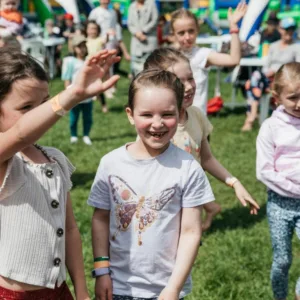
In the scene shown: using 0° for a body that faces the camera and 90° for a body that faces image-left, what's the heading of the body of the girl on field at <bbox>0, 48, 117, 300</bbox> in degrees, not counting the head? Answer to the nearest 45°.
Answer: approximately 315°

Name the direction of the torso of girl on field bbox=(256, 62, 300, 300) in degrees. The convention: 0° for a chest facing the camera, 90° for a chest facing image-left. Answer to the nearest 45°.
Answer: approximately 0°

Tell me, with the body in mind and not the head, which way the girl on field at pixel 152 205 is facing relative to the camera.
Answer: toward the camera

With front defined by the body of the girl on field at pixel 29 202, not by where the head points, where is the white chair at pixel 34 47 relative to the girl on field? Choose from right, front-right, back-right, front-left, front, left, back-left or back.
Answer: back-left

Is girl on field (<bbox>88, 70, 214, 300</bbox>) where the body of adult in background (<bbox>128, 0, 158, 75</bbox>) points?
yes

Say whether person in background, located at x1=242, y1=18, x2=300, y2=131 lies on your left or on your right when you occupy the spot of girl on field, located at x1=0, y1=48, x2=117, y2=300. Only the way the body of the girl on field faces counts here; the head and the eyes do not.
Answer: on your left

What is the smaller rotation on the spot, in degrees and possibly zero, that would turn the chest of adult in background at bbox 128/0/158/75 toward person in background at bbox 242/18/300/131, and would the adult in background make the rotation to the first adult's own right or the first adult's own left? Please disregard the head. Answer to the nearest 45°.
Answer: approximately 45° to the first adult's own left

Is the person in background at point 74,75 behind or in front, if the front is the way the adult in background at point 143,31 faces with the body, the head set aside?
in front

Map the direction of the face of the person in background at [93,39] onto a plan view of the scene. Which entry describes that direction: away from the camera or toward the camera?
toward the camera

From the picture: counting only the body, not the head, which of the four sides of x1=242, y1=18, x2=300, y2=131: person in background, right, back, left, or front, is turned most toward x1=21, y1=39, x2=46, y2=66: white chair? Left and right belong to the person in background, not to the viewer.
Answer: right

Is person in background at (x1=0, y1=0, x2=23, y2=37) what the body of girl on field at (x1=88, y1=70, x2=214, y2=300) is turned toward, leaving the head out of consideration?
no

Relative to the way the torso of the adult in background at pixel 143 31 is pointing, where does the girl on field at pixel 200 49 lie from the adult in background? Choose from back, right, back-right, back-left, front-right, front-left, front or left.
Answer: front

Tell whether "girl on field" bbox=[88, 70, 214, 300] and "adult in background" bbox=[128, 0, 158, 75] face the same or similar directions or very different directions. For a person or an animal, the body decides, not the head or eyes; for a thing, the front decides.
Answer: same or similar directions

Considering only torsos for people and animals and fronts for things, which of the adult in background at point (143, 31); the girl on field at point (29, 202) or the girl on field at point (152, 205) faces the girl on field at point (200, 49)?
the adult in background

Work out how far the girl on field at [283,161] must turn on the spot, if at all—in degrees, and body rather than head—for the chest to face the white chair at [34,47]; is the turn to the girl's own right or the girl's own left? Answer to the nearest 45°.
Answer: approximately 135° to the girl's own right

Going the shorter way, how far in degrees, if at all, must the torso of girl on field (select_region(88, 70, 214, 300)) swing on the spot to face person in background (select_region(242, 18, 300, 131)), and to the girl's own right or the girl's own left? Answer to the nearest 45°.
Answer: approximately 180°

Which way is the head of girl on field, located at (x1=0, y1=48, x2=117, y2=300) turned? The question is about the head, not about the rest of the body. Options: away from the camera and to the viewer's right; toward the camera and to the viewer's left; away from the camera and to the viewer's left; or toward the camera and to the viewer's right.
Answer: toward the camera and to the viewer's right

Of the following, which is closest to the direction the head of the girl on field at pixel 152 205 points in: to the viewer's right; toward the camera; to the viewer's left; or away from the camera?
toward the camera

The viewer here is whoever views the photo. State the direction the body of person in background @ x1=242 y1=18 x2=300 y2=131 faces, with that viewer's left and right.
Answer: facing the viewer and to the left of the viewer

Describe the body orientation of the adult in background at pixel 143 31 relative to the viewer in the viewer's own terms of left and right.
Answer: facing the viewer
